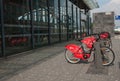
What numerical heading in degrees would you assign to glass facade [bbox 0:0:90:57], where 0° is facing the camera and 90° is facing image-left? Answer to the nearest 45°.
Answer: approximately 315°

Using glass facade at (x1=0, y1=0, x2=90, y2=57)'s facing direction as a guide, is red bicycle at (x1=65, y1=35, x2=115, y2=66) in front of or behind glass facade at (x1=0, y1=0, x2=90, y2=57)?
in front

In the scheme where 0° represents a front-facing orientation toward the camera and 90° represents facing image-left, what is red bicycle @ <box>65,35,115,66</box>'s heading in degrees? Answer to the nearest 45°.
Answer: approximately 270°

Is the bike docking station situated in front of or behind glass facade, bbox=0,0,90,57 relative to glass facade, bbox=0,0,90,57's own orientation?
in front

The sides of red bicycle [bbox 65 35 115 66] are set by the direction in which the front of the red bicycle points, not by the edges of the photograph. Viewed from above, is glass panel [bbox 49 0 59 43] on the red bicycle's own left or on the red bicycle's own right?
on the red bicycle's own left

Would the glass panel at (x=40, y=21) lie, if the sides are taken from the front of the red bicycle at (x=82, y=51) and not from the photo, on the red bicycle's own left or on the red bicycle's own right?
on the red bicycle's own left
